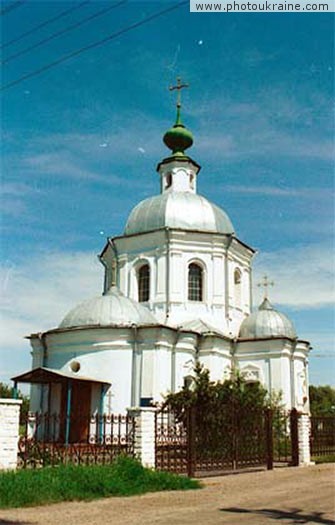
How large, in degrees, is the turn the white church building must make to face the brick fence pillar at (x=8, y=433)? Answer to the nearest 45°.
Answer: approximately 45° to its left

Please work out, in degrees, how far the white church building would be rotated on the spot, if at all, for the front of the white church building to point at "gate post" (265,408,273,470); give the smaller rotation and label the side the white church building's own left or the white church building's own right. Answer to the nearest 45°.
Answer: approximately 45° to the white church building's own left

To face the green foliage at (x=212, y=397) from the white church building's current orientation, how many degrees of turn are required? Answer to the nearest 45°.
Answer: approximately 45° to its left

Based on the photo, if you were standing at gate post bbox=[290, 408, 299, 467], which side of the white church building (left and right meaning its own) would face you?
left

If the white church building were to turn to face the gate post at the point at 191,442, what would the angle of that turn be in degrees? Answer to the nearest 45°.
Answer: approximately 45° to its left

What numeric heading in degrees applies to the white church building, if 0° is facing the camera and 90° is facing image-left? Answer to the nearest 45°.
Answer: approximately 45°
